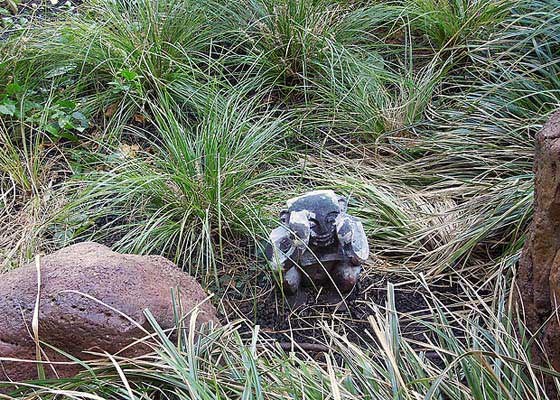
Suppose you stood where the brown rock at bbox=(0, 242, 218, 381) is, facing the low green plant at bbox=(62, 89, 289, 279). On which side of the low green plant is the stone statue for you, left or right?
right

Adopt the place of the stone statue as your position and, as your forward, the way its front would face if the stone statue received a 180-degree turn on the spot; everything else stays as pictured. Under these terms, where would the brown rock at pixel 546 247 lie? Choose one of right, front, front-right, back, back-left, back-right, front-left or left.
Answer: back-right

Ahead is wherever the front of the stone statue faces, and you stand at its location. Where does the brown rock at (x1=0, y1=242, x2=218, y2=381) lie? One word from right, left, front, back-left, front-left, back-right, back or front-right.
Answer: front-right

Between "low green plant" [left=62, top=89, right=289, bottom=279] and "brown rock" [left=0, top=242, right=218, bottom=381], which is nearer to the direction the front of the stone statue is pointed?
the brown rock

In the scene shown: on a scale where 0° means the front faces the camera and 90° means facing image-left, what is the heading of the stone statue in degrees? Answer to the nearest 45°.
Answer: approximately 0°

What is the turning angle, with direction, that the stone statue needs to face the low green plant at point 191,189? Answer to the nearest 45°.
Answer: approximately 135° to its right
